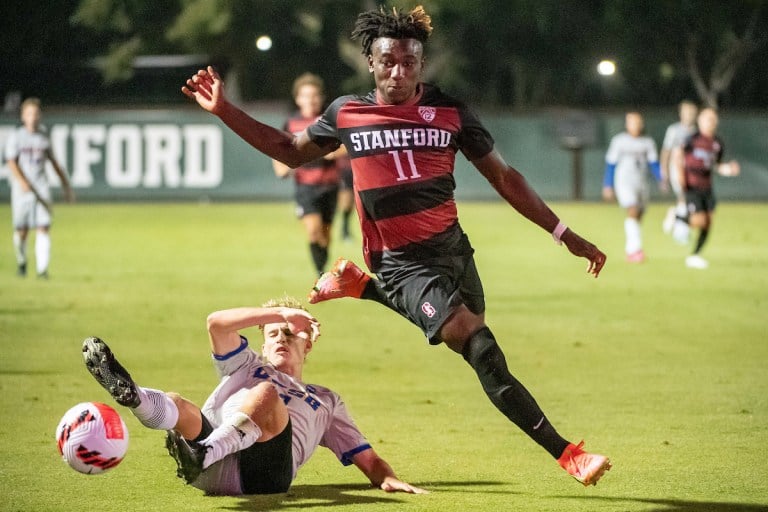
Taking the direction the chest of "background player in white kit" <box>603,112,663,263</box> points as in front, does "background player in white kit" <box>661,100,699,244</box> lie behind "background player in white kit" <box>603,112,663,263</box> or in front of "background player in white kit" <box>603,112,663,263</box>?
behind

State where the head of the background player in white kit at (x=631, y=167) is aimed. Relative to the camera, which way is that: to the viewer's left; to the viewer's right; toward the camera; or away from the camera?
toward the camera

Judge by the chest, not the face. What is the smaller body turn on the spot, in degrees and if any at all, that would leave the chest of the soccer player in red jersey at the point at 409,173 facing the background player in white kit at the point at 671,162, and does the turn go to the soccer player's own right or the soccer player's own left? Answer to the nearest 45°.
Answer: approximately 180°

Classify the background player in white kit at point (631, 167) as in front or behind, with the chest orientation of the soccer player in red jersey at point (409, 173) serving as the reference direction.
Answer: behind

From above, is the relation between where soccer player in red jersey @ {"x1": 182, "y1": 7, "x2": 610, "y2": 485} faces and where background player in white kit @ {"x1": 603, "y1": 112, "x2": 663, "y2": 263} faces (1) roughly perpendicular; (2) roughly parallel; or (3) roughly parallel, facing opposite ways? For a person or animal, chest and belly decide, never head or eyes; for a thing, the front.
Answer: roughly parallel

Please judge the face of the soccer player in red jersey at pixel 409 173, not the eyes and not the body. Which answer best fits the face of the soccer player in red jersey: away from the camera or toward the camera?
toward the camera

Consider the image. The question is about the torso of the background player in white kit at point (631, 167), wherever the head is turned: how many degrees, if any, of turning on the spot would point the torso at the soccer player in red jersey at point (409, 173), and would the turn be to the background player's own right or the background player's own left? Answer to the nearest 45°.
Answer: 0° — they already face them

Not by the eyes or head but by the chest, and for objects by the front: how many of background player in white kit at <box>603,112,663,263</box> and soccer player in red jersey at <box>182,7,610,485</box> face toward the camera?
2

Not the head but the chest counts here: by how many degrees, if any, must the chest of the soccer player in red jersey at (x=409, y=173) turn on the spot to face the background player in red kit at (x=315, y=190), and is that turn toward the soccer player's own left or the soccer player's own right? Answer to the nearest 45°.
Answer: approximately 180°

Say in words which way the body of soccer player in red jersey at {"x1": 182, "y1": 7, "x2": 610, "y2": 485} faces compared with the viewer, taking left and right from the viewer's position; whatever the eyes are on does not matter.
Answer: facing the viewer

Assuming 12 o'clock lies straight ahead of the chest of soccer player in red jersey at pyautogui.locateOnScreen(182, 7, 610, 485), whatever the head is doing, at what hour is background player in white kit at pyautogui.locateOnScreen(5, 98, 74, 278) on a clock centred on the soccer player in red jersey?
The background player in white kit is roughly at 5 o'clock from the soccer player in red jersey.

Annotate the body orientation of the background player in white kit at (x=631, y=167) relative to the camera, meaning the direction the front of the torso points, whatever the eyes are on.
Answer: toward the camera

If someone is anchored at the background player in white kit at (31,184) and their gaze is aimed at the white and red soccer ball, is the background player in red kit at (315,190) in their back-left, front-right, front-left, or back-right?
front-left

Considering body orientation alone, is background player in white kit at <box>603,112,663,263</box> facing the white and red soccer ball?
yes
